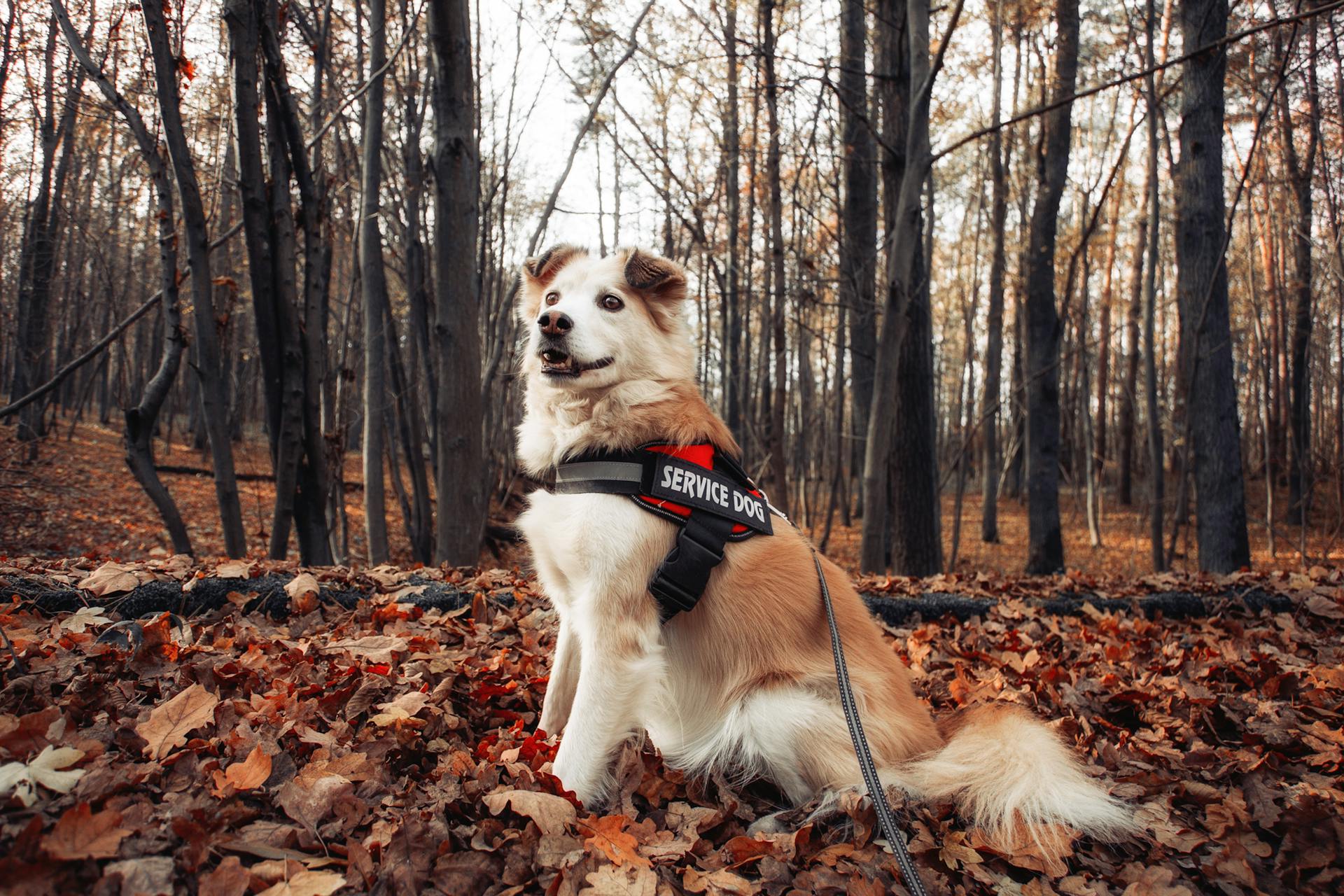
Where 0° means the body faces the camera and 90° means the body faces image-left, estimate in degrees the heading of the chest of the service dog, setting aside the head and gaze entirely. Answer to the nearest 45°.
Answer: approximately 90°

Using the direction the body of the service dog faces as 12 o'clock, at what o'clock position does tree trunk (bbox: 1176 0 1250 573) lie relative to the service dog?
The tree trunk is roughly at 4 o'clock from the service dog.

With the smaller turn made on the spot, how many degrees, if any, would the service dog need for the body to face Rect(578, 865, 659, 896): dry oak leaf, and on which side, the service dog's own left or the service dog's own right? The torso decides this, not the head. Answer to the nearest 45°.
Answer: approximately 90° to the service dog's own left

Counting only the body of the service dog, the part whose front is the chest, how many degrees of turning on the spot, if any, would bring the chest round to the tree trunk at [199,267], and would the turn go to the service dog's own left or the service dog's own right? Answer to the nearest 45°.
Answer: approximately 45° to the service dog's own right

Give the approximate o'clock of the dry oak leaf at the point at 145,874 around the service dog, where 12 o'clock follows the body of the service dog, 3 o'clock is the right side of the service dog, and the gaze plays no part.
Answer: The dry oak leaf is roughly at 10 o'clock from the service dog.

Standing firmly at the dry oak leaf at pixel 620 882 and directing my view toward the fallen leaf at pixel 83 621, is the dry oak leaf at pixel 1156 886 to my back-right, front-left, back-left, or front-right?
back-right

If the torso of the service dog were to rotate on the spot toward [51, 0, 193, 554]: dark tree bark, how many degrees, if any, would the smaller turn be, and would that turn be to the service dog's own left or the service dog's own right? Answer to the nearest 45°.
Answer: approximately 45° to the service dog's own right

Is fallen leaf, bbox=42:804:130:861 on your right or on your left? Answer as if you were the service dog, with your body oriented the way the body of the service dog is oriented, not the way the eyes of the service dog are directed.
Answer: on your left

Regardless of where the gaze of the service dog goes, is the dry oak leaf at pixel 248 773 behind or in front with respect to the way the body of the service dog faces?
in front

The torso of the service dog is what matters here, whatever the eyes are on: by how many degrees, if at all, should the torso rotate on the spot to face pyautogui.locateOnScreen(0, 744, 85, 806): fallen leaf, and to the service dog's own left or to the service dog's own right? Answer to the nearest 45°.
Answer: approximately 45° to the service dog's own left

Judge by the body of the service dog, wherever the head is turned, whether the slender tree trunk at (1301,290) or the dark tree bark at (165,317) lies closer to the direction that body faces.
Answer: the dark tree bark

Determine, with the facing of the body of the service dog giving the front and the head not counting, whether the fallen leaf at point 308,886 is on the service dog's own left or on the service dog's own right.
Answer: on the service dog's own left

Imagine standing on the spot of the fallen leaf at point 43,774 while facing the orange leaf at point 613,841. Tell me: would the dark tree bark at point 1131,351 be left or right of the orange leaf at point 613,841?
left

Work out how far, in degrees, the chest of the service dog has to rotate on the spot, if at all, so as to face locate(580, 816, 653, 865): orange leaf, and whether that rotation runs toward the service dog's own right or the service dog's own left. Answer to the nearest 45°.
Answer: approximately 90° to the service dog's own left

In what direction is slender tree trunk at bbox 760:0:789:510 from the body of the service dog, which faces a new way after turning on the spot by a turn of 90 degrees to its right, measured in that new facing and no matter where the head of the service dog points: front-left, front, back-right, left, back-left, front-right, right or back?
front

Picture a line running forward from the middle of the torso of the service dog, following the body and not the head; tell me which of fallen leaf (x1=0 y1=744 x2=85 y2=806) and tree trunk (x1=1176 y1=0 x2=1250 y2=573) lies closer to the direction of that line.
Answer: the fallen leaf

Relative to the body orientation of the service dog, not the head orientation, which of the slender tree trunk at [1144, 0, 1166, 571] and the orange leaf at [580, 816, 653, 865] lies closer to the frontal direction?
the orange leaf
